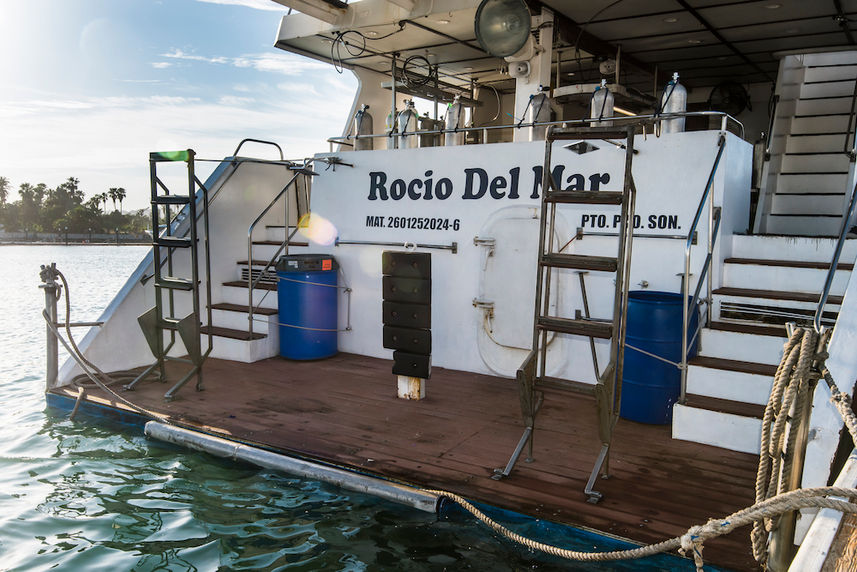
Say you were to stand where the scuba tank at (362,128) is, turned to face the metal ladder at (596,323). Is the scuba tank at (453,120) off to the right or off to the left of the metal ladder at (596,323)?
left

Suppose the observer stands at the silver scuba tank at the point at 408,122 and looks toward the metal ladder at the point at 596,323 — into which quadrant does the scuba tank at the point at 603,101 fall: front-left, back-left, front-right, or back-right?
front-left

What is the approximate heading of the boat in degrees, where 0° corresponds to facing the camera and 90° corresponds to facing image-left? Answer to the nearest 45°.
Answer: approximately 225°
